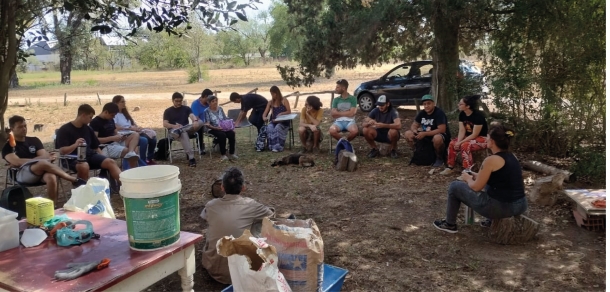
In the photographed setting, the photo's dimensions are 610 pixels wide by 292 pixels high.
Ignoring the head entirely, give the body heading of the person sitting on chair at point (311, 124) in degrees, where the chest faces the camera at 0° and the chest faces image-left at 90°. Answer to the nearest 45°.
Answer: approximately 0°

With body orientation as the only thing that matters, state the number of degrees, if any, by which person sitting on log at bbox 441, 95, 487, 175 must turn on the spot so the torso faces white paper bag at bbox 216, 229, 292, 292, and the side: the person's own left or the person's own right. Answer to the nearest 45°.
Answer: approximately 45° to the person's own left

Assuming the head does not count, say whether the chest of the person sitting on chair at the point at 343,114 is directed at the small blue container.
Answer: yes

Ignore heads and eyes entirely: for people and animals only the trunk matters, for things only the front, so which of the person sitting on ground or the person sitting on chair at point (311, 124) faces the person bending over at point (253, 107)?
the person sitting on ground

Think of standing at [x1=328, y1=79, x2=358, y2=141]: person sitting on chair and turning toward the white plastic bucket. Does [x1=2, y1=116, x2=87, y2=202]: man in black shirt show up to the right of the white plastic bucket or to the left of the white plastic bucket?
right

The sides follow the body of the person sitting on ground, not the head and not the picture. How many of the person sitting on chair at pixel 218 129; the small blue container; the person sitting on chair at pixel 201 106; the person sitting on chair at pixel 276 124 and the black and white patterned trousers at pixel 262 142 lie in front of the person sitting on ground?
4

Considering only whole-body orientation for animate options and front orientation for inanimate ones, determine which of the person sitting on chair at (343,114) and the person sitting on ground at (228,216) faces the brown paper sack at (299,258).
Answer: the person sitting on chair

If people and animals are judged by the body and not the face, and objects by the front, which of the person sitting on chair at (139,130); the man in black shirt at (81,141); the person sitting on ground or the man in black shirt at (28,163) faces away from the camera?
the person sitting on ground

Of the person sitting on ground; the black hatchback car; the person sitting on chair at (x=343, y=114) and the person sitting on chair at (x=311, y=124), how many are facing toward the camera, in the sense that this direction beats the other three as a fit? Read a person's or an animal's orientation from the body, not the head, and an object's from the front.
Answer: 2

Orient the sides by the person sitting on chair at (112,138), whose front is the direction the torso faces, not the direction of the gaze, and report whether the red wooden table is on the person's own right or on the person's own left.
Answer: on the person's own right

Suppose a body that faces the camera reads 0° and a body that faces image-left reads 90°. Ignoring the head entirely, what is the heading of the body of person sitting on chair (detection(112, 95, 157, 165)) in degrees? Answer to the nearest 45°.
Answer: approximately 315°

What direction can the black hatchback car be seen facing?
to the viewer's left

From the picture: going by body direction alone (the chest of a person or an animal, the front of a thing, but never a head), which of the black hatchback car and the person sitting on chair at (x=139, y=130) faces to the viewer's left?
the black hatchback car
